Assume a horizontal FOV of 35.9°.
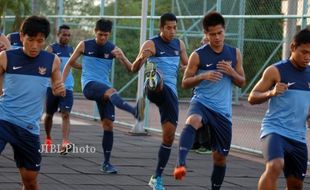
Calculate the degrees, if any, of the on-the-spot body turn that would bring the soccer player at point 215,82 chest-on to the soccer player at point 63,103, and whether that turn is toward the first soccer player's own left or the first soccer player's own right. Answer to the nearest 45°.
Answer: approximately 135° to the first soccer player's own right

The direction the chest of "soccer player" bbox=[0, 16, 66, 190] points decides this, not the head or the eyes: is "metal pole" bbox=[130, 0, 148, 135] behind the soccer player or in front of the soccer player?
behind

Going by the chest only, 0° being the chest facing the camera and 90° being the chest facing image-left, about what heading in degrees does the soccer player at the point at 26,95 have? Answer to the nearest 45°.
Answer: approximately 0°

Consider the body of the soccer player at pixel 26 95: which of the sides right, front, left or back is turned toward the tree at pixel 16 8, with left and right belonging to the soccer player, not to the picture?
back

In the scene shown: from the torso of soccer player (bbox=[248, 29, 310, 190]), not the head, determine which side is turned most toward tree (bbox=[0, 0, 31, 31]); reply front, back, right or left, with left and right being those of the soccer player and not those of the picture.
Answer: back

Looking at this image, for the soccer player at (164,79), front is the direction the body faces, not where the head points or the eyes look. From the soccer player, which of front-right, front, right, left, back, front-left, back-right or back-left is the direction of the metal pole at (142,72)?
back

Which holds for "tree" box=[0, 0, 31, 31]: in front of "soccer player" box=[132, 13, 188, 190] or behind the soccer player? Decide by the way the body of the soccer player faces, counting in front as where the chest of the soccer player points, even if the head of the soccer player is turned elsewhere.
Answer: behind
